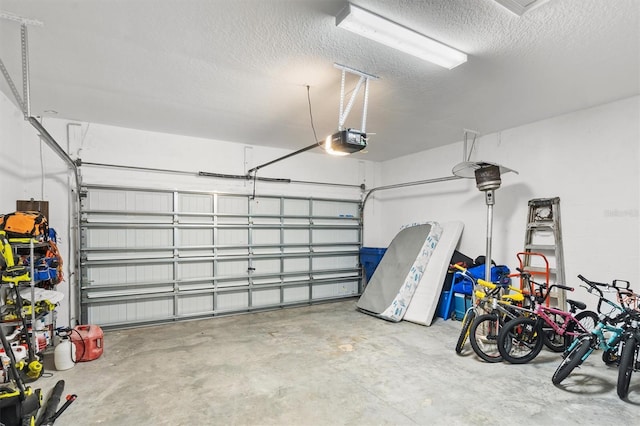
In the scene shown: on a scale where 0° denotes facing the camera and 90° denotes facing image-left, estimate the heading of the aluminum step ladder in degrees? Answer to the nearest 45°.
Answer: approximately 45°

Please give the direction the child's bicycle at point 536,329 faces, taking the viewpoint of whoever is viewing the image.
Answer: facing the viewer and to the left of the viewer

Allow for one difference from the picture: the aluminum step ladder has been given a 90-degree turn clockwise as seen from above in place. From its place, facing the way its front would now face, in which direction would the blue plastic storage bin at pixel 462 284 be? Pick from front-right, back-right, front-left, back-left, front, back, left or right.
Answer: front-left

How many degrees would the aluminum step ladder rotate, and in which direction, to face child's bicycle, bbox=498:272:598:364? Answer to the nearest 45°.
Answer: approximately 45° to its left

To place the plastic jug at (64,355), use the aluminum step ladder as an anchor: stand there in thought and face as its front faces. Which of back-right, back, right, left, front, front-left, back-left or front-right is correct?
front

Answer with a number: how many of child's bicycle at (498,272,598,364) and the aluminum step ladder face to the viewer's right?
0

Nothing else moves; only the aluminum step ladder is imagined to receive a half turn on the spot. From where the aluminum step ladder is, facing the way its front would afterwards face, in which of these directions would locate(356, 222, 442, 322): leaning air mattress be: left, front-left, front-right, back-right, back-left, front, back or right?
back-left
